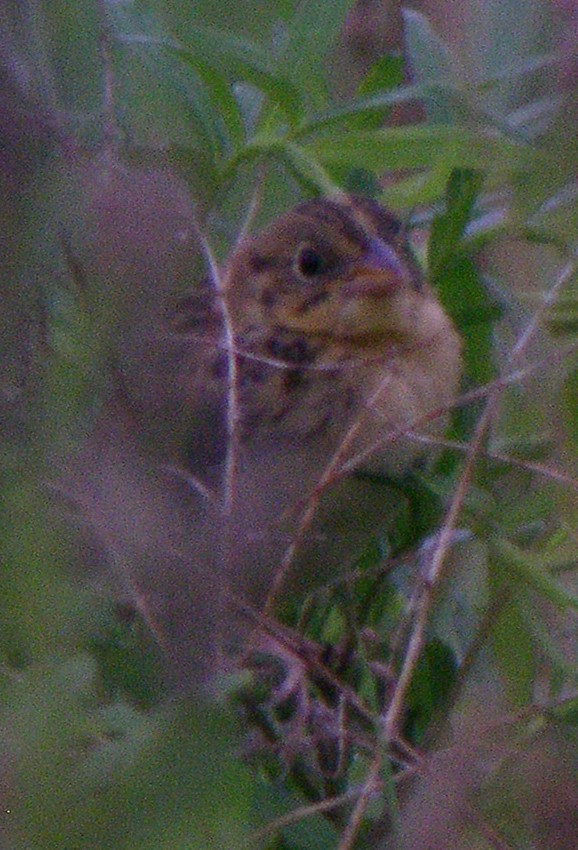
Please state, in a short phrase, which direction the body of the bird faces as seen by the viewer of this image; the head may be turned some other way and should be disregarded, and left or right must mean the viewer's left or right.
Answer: facing the viewer and to the right of the viewer
